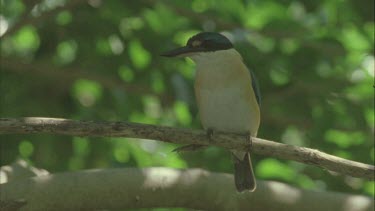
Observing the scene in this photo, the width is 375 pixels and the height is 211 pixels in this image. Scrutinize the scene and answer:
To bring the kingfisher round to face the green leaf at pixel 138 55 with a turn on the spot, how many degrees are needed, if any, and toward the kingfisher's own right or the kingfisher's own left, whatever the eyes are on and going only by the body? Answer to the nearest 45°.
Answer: approximately 90° to the kingfisher's own right

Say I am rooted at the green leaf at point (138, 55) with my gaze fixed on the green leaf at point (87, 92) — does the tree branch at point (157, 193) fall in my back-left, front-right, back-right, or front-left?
back-left

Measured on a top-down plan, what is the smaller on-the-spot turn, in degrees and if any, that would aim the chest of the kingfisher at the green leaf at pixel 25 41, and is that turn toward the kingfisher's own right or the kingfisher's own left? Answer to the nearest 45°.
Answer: approximately 90° to the kingfisher's own right

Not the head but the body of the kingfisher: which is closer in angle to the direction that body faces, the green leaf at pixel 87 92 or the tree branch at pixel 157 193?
the tree branch

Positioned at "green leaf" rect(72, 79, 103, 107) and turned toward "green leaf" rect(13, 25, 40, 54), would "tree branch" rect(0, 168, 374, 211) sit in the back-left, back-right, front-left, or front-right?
back-left

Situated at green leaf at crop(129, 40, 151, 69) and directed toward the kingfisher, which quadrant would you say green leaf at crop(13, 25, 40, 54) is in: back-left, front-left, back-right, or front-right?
back-right

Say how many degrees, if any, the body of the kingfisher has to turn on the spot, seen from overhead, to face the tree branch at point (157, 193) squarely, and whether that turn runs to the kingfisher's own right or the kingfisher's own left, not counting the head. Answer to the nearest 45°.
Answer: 0° — it already faces it

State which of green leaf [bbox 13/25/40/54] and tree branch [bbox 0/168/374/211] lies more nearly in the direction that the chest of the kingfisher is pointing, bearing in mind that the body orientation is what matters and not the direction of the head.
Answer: the tree branch
